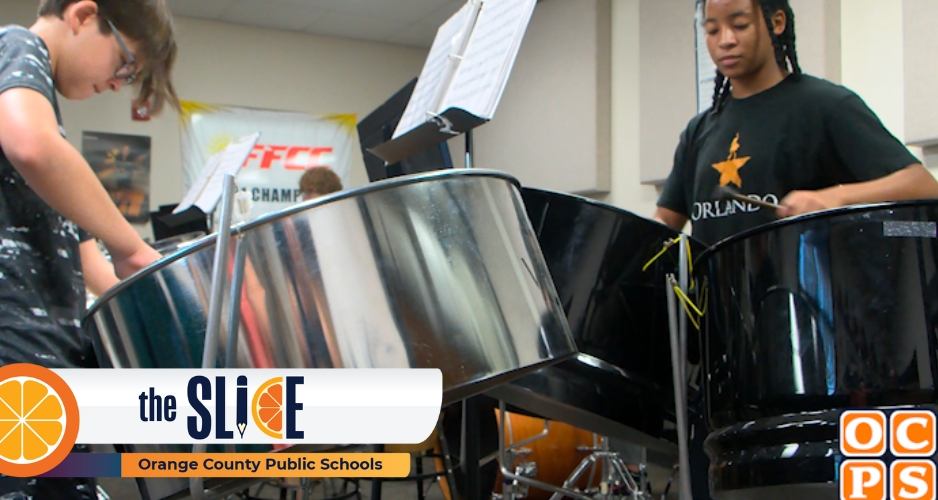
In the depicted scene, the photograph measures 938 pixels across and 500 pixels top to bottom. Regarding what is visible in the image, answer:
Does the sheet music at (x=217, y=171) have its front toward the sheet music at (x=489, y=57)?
no

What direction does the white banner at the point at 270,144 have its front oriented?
toward the camera

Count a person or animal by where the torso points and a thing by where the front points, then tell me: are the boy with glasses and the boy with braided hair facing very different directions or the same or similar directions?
very different directions

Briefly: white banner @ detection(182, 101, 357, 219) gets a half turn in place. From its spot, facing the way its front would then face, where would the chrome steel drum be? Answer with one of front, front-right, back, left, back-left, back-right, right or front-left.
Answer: back

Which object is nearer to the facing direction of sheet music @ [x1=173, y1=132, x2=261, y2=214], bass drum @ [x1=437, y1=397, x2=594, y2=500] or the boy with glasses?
the boy with glasses

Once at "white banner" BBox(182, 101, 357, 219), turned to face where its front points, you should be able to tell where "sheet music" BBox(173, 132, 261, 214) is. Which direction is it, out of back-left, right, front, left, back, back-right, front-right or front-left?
front

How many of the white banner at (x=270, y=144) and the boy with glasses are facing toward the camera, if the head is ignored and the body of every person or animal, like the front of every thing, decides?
1

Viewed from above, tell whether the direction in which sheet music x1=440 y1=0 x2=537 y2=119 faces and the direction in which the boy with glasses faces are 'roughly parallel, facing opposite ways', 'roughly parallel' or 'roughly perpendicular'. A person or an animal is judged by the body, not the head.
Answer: roughly parallel, facing opposite ways

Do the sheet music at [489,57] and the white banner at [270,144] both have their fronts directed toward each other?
no

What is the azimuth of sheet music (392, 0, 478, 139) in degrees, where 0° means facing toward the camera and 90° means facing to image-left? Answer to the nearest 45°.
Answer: approximately 45°

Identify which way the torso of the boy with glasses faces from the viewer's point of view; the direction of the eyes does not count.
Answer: to the viewer's right

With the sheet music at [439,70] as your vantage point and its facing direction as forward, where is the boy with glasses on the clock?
The boy with glasses is roughly at 12 o'clock from the sheet music.

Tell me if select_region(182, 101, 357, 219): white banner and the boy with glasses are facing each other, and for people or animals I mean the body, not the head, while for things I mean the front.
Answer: no

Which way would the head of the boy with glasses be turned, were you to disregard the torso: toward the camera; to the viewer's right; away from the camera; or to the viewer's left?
to the viewer's right

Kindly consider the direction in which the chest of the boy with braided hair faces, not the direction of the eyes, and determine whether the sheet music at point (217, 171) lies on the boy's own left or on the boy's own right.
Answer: on the boy's own right
